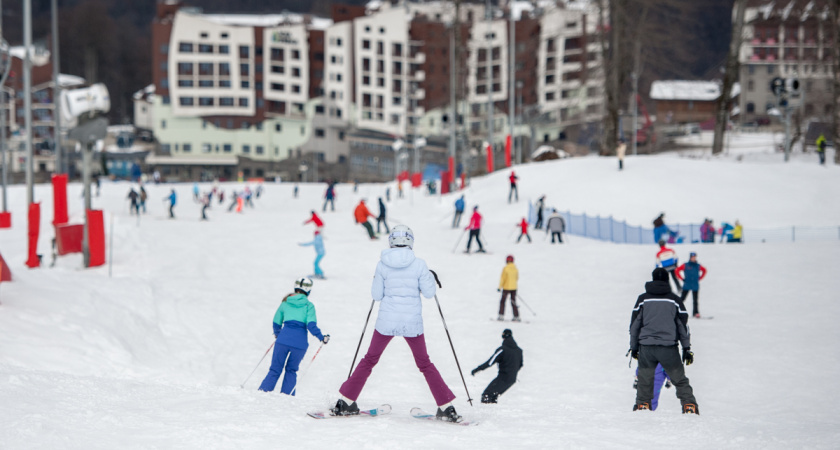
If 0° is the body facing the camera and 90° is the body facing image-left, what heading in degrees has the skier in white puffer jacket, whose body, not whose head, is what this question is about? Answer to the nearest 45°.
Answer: approximately 180°

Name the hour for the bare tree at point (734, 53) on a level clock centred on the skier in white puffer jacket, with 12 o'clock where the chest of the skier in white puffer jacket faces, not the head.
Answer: The bare tree is roughly at 1 o'clock from the skier in white puffer jacket.

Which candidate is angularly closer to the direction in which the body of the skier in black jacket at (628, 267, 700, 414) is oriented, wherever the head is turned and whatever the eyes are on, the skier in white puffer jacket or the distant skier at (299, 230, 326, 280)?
the distant skier

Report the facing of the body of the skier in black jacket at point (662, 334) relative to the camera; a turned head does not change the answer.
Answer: away from the camera

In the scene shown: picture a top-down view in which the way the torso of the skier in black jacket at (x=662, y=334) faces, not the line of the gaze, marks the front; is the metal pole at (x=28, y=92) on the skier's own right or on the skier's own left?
on the skier's own left

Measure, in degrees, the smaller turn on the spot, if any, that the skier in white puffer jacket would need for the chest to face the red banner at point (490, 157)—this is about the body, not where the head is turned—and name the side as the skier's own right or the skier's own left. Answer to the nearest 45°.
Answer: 0° — they already face it

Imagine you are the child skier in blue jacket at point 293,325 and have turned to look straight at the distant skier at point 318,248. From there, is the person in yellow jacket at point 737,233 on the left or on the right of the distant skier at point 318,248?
right
